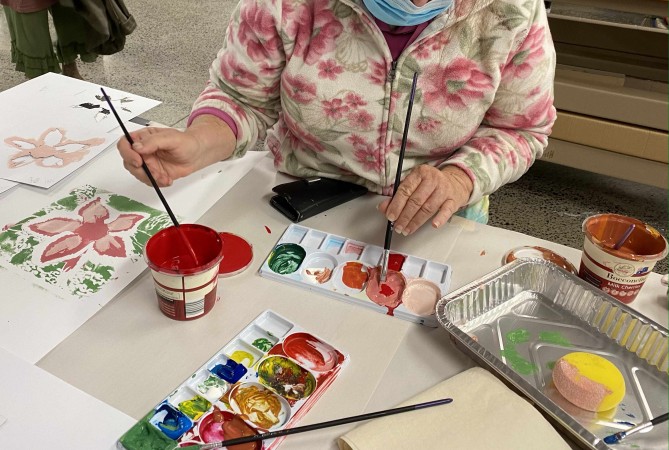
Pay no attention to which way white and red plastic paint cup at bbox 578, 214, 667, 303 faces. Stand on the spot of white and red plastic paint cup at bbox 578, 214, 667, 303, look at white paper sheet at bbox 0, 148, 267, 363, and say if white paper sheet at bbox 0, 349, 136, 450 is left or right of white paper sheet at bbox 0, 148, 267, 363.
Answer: left

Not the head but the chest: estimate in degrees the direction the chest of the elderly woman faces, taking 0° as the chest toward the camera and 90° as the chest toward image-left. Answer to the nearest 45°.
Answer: approximately 0°

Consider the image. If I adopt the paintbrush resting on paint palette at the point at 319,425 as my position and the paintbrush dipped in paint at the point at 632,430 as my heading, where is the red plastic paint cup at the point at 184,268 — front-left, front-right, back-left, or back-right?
back-left
